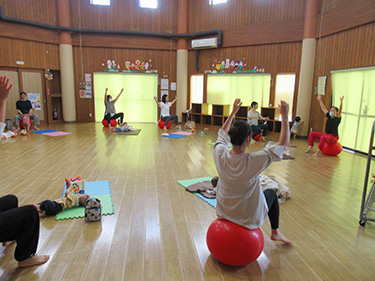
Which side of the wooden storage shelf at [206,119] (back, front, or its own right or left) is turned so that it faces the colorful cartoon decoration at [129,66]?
right

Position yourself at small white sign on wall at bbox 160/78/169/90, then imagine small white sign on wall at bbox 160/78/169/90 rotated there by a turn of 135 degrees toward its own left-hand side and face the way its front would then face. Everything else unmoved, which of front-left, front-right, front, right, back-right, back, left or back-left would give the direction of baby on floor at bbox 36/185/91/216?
back-right

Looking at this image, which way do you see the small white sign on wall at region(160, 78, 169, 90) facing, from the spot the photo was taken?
facing the viewer

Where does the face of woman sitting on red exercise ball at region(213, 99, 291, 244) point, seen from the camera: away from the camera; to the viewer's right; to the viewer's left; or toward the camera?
away from the camera

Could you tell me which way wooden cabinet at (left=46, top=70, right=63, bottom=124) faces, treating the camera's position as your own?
facing the viewer and to the right of the viewer

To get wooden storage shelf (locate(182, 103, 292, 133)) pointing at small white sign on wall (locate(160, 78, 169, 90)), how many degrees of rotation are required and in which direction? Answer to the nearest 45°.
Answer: approximately 90° to its right

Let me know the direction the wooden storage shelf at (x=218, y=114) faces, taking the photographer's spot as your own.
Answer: facing the viewer

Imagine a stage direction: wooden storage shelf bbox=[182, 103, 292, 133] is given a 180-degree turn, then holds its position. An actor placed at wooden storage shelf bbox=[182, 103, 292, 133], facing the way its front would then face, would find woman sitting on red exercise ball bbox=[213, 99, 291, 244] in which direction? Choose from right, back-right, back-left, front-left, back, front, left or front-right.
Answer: back

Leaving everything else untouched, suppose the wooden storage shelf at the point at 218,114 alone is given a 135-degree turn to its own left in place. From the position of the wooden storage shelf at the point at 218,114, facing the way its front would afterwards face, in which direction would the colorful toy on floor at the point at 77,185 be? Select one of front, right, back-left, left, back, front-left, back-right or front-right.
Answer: back-right

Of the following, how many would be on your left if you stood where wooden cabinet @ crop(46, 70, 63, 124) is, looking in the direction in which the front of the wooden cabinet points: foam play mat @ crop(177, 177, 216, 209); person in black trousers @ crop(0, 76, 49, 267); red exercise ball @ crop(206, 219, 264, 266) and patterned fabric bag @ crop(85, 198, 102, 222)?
0

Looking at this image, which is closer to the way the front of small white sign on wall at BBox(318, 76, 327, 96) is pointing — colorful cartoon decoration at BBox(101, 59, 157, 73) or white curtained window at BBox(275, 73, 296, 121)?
the colorful cartoon decoration
